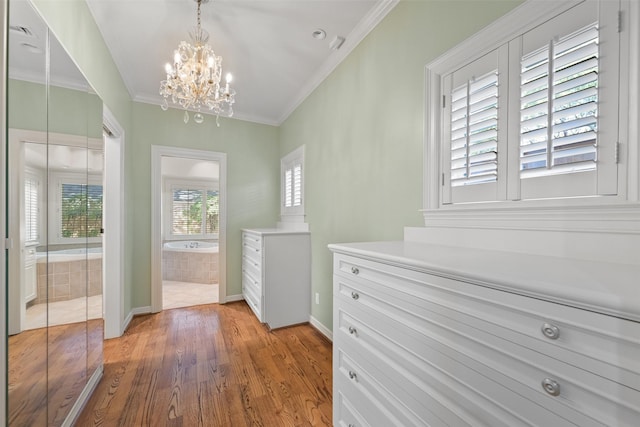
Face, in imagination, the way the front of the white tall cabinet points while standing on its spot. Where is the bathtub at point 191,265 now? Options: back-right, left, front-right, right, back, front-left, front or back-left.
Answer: front-right

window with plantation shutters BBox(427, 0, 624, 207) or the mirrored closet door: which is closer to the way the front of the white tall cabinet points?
the mirrored closet door

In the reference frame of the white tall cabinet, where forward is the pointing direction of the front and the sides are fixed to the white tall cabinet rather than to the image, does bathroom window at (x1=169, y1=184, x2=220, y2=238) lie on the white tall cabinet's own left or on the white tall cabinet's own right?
on the white tall cabinet's own right

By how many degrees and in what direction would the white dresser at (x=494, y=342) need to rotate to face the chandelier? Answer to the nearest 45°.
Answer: approximately 45° to its right

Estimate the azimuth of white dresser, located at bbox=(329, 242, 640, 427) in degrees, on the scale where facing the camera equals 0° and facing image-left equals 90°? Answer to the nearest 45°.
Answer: approximately 45°

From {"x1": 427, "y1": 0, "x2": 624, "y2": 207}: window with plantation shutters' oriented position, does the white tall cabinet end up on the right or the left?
on its right

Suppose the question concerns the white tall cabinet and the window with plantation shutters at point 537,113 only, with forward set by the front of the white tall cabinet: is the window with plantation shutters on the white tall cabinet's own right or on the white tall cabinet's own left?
on the white tall cabinet's own left

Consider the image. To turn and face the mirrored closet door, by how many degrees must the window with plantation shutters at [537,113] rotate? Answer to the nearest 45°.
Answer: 0° — it already faces it

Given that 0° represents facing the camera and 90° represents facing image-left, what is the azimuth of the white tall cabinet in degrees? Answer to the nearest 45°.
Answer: approximately 90°

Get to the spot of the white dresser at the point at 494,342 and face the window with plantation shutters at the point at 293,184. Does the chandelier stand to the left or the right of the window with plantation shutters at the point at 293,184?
left
